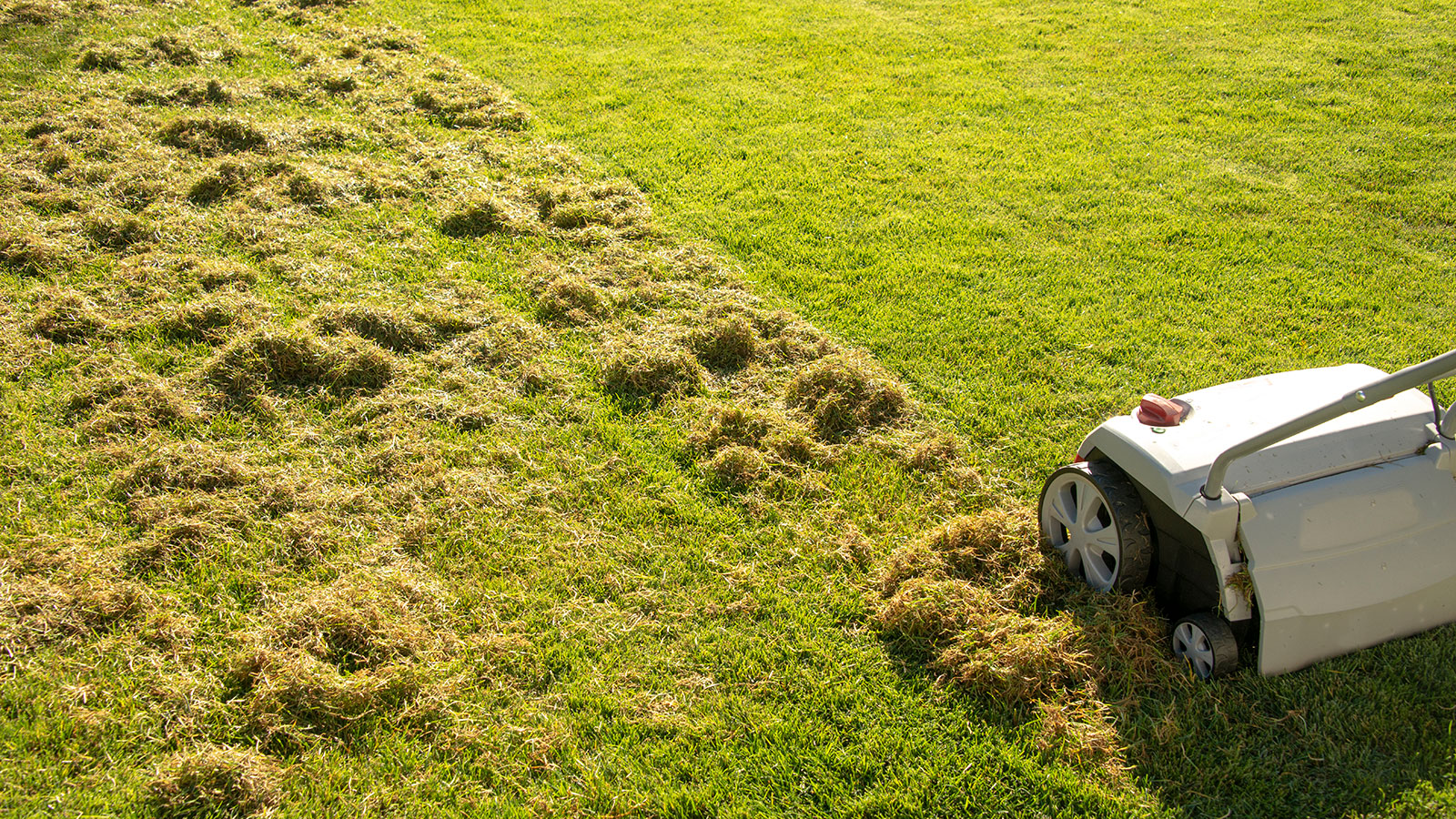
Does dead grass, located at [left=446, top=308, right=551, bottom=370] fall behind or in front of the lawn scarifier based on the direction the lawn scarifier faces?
in front

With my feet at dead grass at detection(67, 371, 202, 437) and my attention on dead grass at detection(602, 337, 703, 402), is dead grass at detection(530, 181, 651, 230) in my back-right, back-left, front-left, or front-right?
front-left

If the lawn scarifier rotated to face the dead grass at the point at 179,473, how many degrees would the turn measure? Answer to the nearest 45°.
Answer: approximately 45° to its left

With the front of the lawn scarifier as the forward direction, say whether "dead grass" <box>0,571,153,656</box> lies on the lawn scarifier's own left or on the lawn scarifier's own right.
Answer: on the lawn scarifier's own left

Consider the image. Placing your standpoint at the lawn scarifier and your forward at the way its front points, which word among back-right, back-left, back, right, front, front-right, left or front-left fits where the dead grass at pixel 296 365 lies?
front-left

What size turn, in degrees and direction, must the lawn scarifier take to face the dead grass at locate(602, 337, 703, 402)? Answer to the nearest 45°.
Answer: approximately 45° to its left

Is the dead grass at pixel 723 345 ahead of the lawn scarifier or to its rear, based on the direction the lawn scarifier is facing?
ahead

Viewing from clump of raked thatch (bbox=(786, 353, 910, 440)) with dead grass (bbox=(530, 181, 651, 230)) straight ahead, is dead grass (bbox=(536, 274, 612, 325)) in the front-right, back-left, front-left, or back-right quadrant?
front-left

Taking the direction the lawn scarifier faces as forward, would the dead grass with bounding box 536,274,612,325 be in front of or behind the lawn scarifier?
in front

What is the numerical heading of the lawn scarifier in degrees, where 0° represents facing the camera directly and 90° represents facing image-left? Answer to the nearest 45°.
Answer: approximately 135°

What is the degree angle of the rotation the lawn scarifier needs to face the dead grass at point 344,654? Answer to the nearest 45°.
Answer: approximately 90° to its left

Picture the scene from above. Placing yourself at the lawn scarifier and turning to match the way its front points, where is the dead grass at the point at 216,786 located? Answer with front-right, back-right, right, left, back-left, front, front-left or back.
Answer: left
